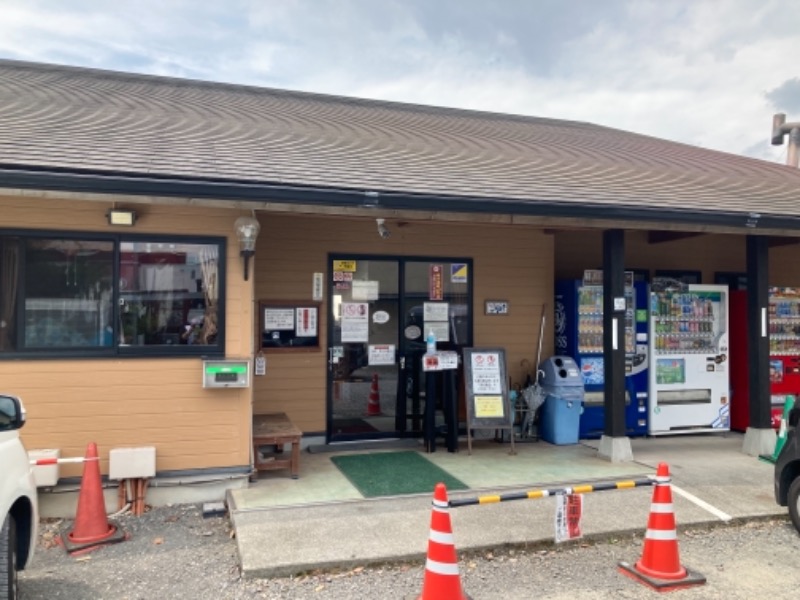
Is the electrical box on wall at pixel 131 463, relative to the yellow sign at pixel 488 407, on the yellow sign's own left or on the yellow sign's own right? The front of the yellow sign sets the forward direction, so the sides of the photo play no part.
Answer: on the yellow sign's own right

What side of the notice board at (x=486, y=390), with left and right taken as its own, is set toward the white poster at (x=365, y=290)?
right

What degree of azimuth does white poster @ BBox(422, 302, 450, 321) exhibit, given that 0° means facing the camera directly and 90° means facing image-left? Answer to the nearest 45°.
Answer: approximately 0°

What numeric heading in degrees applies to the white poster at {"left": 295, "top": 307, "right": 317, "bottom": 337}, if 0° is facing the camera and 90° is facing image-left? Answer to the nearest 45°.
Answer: approximately 0°

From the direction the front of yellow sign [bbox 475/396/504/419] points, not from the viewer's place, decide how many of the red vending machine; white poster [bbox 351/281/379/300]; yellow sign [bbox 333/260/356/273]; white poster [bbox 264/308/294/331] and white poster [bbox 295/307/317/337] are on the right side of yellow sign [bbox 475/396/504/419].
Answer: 4

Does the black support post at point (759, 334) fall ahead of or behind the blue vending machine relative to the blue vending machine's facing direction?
ahead

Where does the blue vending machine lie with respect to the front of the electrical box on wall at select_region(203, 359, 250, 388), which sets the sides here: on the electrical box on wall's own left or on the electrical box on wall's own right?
on the electrical box on wall's own left

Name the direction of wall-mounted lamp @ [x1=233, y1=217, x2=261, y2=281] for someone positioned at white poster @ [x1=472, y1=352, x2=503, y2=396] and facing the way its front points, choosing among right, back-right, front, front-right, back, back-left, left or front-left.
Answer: front-right
